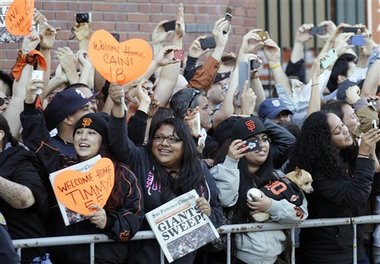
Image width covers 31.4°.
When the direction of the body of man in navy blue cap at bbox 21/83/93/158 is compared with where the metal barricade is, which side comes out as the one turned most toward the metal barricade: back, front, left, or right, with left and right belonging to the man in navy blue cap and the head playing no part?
front

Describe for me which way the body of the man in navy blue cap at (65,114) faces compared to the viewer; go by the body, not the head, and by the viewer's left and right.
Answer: facing to the right of the viewer

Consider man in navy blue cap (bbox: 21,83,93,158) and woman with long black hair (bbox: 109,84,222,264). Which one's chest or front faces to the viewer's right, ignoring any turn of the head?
the man in navy blue cap

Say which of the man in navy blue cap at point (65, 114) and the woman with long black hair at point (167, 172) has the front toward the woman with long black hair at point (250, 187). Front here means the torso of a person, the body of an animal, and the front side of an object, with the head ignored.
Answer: the man in navy blue cap

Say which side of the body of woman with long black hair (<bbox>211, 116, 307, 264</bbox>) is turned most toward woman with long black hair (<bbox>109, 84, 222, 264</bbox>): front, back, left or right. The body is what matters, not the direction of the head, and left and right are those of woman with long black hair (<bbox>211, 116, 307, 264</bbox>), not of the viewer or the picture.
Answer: right

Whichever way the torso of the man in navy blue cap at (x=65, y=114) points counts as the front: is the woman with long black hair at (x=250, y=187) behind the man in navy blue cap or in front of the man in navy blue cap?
in front

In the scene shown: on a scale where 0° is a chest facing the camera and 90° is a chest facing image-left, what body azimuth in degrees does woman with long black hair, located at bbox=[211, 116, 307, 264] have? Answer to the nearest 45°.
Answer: approximately 315°
